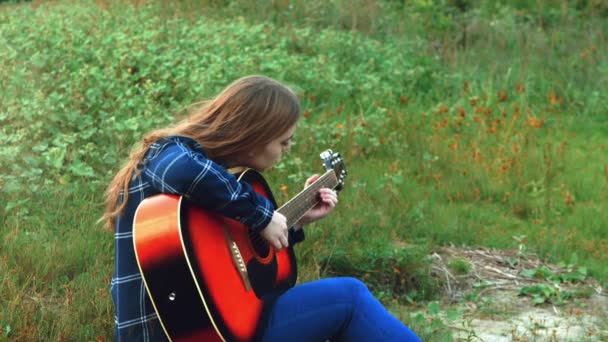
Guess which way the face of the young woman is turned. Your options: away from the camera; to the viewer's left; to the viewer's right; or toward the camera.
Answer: to the viewer's right

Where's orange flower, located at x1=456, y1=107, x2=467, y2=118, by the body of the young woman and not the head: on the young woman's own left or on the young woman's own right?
on the young woman's own left

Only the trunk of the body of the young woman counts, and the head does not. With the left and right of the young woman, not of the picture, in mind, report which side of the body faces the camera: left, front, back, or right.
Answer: right

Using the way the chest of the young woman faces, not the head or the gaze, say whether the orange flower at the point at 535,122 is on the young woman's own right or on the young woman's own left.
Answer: on the young woman's own left
